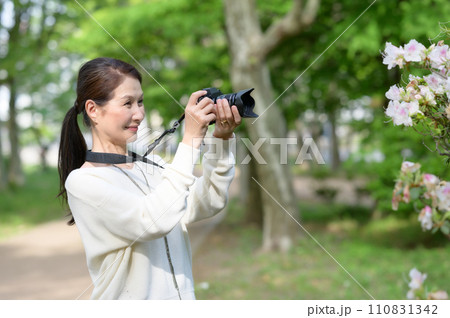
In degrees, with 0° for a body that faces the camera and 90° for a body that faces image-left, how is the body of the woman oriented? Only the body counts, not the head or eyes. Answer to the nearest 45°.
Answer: approximately 315°

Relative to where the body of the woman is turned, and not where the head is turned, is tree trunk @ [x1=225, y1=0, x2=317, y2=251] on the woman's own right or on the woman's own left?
on the woman's own left

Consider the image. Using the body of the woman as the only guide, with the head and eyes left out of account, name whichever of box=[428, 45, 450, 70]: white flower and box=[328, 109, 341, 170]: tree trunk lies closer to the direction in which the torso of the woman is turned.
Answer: the white flower

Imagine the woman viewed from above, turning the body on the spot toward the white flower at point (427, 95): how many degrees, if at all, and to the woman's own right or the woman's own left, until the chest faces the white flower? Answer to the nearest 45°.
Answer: approximately 45° to the woman's own left

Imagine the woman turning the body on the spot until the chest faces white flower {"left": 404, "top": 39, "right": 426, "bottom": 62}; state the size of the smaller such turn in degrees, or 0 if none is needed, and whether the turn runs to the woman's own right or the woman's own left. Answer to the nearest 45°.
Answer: approximately 45° to the woman's own left

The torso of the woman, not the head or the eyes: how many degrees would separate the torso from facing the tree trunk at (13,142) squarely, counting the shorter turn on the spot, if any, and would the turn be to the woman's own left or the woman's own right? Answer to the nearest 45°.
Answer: approximately 135° to the woman's own left

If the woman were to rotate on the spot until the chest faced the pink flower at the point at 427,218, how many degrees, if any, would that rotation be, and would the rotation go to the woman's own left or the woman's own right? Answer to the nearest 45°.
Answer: approximately 45° to the woman's own left
